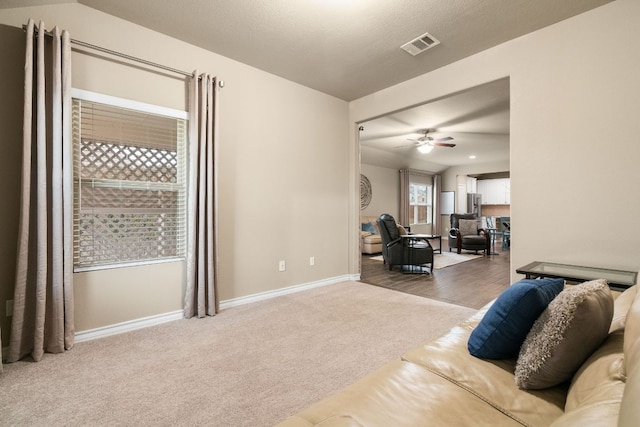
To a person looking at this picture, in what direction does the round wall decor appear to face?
facing the viewer and to the right of the viewer

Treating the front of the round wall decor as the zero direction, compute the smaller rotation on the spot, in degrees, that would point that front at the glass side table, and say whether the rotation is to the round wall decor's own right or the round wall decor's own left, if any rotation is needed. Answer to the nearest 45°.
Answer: approximately 45° to the round wall decor's own right

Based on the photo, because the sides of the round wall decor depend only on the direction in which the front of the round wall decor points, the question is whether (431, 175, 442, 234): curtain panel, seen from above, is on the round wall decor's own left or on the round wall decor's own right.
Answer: on the round wall decor's own left

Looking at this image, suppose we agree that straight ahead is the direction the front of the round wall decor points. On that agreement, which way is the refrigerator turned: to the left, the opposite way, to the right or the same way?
to the right

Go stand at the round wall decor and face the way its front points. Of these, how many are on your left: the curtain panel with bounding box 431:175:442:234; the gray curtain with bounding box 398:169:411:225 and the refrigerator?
3

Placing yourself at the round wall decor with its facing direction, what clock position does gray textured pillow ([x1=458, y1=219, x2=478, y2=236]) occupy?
The gray textured pillow is roughly at 11 o'clock from the round wall decor.

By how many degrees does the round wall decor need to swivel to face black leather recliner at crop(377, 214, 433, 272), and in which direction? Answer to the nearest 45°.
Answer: approximately 45° to its right

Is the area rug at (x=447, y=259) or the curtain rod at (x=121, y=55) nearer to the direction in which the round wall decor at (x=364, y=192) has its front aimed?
the area rug
